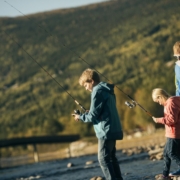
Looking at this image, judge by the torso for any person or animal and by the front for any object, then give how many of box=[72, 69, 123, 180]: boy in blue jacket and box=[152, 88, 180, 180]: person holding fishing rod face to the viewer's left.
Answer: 2

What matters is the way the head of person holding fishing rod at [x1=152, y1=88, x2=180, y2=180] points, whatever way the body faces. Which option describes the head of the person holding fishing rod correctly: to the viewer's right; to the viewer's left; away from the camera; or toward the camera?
to the viewer's left

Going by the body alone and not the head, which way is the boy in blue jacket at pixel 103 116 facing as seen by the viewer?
to the viewer's left

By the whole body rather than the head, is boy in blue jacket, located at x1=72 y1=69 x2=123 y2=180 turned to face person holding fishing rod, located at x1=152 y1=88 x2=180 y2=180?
no

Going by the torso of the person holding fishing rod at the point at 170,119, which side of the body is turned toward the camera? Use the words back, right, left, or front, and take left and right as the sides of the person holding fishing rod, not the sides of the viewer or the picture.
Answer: left

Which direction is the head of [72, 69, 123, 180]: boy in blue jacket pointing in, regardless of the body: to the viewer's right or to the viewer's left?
to the viewer's left

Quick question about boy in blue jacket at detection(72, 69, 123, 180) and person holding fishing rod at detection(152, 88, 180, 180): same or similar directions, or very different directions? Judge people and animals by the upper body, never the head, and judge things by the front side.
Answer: same or similar directions

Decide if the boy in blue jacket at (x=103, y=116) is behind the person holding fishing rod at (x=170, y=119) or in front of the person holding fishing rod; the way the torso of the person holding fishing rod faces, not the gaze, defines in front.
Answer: in front
